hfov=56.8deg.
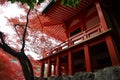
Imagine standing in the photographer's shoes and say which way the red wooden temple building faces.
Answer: facing the viewer and to the left of the viewer
